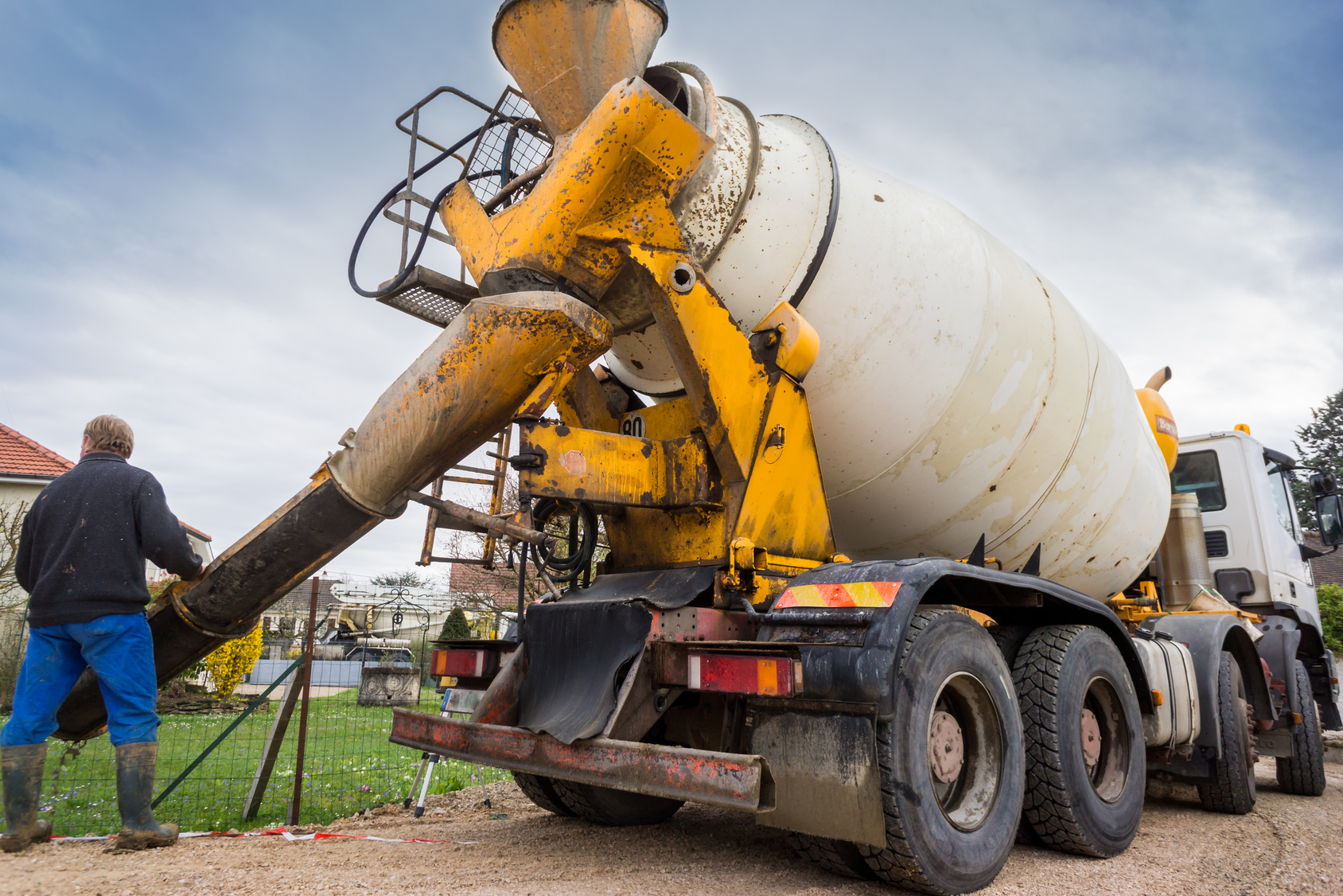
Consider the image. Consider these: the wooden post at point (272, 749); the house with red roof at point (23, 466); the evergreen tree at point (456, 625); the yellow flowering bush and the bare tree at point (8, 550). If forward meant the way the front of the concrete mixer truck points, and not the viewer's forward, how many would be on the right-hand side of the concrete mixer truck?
0

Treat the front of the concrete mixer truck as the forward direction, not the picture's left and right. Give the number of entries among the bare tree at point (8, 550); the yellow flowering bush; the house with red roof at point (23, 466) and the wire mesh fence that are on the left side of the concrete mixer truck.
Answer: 4

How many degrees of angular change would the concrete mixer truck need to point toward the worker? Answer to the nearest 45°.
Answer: approximately 135° to its left

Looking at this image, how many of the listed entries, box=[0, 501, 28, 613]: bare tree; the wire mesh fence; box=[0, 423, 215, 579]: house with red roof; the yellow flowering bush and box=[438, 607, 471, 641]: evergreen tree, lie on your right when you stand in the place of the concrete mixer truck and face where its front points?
0

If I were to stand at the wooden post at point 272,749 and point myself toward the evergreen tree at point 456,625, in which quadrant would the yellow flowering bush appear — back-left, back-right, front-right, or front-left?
front-left

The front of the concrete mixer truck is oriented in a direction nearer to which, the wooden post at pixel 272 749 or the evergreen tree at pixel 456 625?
the evergreen tree

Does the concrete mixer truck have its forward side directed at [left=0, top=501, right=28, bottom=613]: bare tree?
no

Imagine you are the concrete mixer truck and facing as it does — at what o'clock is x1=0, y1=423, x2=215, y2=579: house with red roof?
The house with red roof is roughly at 9 o'clock from the concrete mixer truck.

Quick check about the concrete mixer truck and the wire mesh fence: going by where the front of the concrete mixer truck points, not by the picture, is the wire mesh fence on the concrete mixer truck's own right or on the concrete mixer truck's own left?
on the concrete mixer truck's own left

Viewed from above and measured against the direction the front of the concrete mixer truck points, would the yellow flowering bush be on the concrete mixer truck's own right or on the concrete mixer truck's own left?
on the concrete mixer truck's own left

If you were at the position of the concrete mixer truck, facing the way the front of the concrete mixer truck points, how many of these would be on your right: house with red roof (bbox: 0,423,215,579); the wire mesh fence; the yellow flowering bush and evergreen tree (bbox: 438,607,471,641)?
0

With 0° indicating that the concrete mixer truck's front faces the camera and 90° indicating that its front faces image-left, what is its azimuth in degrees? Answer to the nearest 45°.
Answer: approximately 225°

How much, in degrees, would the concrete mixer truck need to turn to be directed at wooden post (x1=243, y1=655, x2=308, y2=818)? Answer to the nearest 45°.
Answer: approximately 90° to its left

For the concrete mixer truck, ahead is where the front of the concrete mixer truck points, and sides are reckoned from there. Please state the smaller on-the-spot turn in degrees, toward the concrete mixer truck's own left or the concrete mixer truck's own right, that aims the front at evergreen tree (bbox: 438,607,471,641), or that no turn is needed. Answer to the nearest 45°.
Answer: approximately 45° to the concrete mixer truck's own left

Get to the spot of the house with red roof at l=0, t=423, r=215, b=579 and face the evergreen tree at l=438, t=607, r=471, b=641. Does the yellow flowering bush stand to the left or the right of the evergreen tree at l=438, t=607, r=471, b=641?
right

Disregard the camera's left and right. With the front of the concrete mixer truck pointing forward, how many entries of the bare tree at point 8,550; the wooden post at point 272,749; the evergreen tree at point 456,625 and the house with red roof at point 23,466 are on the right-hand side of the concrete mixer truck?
0
